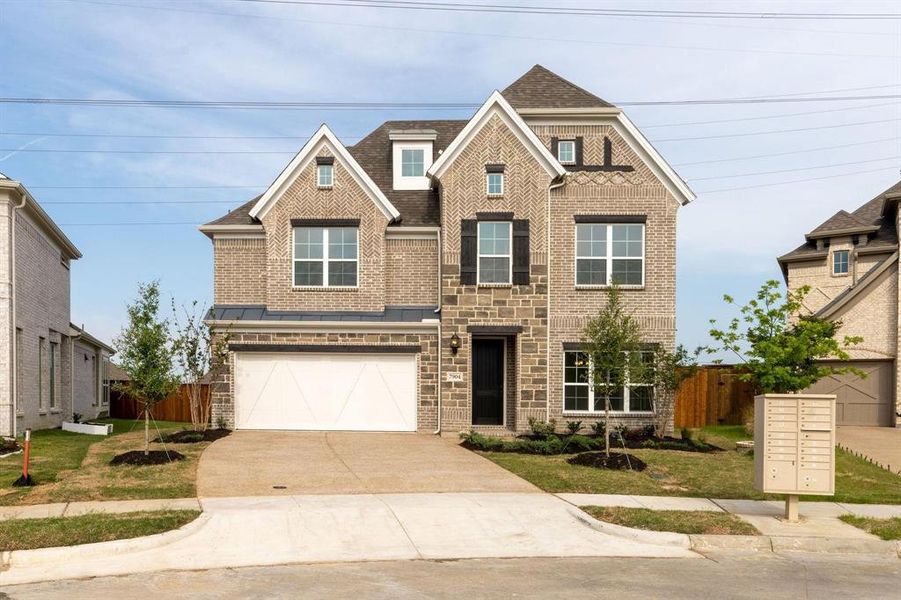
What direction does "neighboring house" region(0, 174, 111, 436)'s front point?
toward the camera

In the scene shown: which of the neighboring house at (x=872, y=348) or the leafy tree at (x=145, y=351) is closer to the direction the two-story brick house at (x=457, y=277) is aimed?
the leafy tree

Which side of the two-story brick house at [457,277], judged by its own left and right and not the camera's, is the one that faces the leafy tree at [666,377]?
left

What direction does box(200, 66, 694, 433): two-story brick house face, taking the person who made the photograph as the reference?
facing the viewer

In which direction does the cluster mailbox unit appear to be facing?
toward the camera

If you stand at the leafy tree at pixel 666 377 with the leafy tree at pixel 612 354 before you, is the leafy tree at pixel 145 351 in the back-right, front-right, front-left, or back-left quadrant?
front-right

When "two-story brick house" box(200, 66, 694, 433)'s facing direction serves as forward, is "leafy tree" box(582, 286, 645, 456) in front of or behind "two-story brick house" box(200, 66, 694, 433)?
in front
